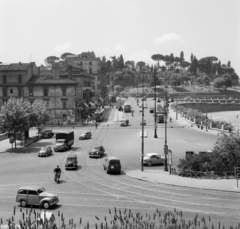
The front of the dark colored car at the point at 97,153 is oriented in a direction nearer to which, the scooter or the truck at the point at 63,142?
the scooter

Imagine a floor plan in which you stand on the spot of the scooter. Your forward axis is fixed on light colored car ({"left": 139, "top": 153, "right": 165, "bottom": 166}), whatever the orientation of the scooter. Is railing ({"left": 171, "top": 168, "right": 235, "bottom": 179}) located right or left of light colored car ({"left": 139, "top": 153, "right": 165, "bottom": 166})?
right

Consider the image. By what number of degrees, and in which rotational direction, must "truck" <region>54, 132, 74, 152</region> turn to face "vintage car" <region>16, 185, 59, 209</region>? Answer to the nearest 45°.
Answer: approximately 45° to its left

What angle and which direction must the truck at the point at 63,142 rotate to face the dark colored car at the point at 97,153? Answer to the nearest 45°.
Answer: approximately 90° to its left

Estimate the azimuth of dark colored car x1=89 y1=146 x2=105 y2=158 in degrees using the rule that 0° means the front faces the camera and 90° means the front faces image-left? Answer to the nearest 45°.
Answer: approximately 45°

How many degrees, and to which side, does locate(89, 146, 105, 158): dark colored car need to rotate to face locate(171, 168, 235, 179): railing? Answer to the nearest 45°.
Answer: approximately 90° to its left

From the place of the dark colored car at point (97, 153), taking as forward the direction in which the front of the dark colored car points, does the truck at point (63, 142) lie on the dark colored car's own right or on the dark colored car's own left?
on the dark colored car's own right

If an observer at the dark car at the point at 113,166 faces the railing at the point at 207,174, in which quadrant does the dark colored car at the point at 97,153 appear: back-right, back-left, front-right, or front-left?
back-left

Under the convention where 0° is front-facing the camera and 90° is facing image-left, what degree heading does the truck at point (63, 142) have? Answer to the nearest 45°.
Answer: approximately 45°
